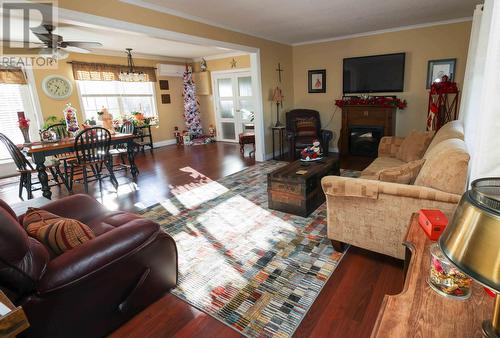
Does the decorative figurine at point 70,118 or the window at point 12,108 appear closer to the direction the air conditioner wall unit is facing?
the decorative figurine

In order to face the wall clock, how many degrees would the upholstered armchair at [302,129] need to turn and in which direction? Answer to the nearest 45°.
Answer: approximately 135° to its right

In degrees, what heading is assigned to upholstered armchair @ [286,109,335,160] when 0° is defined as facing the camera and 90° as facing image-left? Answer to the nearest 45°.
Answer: approximately 315°

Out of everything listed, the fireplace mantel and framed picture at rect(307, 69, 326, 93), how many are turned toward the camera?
2

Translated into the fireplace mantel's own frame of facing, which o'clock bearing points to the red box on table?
The red box on table is roughly at 12 o'clock from the fireplace mantel.

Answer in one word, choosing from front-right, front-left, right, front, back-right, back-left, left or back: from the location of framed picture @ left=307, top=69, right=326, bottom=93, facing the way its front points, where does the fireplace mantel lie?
front-left

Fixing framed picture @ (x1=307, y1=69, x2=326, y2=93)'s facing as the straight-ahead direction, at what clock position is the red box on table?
The red box on table is roughly at 12 o'clock from the framed picture.

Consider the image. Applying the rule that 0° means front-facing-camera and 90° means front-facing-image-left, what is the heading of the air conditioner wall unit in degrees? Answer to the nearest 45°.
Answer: approximately 0°

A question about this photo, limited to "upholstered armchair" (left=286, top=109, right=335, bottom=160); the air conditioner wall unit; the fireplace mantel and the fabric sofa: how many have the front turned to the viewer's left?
1

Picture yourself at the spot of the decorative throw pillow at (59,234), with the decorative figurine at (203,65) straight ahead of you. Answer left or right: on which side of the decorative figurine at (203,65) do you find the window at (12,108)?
left

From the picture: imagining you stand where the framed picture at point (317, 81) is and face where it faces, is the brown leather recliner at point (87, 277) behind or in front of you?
in front

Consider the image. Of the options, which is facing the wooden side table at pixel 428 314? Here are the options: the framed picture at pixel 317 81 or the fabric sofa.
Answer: the framed picture

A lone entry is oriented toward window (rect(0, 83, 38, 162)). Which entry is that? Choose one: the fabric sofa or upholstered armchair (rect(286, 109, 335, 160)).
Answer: the fabric sofa

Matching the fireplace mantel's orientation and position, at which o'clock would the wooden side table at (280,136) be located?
The wooden side table is roughly at 3 o'clock from the fireplace mantel.

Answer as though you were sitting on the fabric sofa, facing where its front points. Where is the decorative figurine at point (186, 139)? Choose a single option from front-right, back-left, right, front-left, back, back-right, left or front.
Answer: front-right

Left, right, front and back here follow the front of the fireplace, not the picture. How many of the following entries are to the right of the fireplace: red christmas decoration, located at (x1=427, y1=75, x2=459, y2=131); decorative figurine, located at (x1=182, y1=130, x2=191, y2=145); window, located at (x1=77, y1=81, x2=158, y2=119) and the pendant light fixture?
3

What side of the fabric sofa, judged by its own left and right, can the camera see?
left

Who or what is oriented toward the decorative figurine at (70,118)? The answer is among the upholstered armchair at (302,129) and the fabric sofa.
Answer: the fabric sofa
